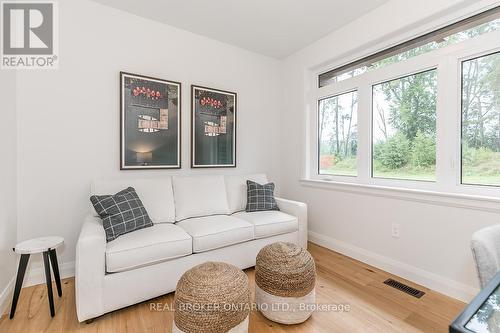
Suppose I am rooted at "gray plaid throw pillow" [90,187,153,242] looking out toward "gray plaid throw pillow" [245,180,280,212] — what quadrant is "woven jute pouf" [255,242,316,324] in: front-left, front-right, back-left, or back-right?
front-right

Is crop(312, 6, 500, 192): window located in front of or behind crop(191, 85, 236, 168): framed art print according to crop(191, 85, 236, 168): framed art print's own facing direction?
in front

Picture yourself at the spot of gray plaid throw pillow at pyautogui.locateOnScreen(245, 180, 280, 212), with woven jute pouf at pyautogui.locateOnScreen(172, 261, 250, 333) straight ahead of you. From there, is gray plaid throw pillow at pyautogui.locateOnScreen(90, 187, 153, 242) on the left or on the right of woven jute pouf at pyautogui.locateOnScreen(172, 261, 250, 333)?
right

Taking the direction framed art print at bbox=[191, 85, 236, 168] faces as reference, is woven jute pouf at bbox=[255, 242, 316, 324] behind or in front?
in front

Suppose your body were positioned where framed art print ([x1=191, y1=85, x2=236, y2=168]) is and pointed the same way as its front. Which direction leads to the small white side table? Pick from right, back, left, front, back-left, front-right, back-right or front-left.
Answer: right

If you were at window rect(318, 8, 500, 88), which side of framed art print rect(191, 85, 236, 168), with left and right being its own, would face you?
front

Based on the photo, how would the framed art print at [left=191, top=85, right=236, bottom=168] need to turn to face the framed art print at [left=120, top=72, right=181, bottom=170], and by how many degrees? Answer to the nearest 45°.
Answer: approximately 90° to its right

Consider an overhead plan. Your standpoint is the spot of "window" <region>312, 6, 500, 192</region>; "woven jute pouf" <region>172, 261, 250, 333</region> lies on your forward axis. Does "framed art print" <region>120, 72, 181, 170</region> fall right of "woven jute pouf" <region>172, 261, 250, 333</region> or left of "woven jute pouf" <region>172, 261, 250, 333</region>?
right

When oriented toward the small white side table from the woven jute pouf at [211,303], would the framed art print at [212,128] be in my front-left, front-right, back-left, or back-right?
front-right

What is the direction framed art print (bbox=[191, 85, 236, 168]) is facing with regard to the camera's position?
facing the viewer and to the right of the viewer
